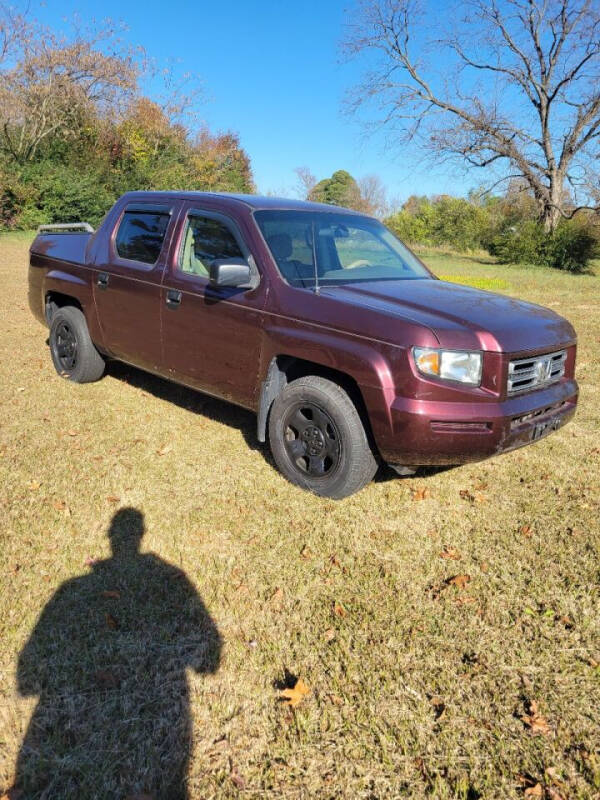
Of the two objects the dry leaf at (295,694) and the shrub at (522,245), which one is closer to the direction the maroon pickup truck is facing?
the dry leaf

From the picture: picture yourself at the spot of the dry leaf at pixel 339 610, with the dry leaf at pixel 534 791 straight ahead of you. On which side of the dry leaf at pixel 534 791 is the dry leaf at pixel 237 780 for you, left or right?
right

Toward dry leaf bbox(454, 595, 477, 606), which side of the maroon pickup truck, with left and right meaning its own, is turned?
front

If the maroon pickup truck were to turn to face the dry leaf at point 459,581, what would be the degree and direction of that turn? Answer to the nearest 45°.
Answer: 0° — it already faces it

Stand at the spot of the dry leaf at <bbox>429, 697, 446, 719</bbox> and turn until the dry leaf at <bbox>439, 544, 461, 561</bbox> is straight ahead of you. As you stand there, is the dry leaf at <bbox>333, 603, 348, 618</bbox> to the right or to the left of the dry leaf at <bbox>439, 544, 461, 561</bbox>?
left

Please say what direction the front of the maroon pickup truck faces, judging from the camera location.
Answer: facing the viewer and to the right of the viewer

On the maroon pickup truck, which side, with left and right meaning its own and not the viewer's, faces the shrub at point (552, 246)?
left

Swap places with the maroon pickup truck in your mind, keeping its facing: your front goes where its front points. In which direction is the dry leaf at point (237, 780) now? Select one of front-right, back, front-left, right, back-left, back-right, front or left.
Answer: front-right

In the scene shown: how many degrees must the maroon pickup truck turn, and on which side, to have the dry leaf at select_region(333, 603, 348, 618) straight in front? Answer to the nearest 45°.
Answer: approximately 45° to its right

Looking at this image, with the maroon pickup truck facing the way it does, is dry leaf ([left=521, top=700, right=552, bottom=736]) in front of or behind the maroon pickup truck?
in front
